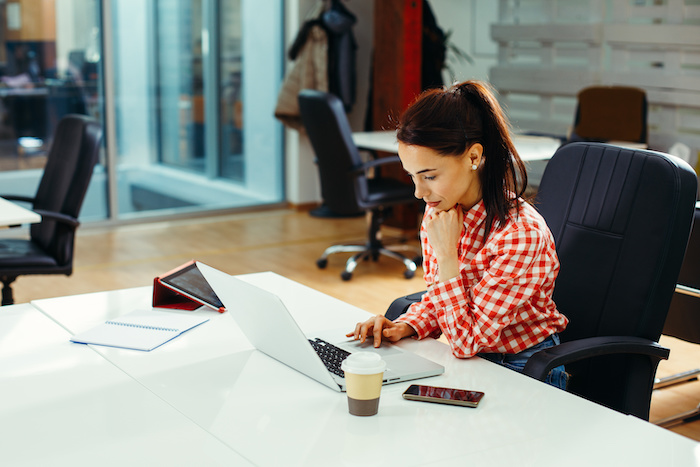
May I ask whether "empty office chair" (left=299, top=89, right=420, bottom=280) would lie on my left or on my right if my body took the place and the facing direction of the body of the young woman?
on my right

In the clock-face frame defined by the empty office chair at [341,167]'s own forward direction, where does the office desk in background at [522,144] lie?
The office desk in background is roughly at 1 o'clock from the empty office chair.

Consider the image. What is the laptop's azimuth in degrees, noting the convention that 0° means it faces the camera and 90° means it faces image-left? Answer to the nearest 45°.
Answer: approximately 225°

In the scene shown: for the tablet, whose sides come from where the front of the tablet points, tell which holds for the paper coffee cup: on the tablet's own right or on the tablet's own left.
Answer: on the tablet's own left

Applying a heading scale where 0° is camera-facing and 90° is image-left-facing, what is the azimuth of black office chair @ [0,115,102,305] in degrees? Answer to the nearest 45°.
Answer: approximately 45°

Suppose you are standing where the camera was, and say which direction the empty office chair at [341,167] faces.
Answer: facing away from the viewer and to the right of the viewer

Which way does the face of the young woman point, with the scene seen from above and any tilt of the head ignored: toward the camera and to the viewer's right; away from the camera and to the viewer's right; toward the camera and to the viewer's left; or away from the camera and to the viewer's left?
toward the camera and to the viewer's left

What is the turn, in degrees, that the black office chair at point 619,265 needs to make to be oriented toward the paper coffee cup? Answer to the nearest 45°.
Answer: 0° — it already faces it

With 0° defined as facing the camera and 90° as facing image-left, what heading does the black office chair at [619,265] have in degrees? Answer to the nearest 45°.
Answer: approximately 45°

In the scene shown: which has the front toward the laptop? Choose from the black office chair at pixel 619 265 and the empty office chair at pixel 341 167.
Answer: the black office chair
